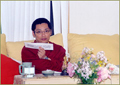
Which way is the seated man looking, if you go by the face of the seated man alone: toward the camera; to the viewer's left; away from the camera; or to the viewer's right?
toward the camera

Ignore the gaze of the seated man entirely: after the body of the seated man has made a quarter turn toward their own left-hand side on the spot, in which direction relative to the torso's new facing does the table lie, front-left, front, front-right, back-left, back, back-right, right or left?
right

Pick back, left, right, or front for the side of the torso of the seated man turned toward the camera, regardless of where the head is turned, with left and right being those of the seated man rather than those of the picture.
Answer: front

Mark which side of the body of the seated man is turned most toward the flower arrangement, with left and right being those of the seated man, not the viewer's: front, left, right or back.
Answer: front
